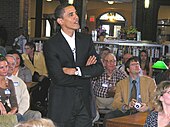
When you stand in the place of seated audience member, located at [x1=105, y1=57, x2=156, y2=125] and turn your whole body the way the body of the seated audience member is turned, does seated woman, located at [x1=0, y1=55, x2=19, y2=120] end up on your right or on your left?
on your right

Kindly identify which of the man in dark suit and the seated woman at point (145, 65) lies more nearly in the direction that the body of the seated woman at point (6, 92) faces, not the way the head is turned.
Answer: the man in dark suit

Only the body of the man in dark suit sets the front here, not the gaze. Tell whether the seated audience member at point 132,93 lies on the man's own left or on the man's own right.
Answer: on the man's own left

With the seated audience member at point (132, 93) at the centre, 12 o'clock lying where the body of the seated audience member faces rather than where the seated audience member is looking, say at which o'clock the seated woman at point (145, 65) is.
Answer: The seated woman is roughly at 6 o'clock from the seated audience member.

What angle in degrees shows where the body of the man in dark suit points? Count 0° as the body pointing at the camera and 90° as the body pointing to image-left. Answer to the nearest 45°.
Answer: approximately 315°

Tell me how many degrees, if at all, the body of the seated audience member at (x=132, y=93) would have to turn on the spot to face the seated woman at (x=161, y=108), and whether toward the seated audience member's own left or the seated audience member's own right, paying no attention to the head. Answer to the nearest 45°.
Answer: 0° — they already face them
